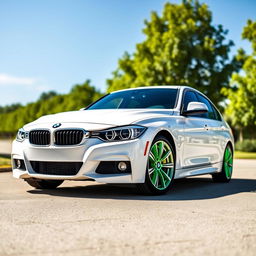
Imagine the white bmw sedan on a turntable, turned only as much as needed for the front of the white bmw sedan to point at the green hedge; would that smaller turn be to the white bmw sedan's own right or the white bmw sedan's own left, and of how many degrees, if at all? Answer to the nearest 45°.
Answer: approximately 135° to the white bmw sedan's own right

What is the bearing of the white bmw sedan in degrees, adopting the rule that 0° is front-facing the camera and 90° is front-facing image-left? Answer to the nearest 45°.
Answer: approximately 45°

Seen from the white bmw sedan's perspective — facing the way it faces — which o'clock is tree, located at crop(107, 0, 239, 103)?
The tree is roughly at 5 o'clock from the white bmw sedan.
